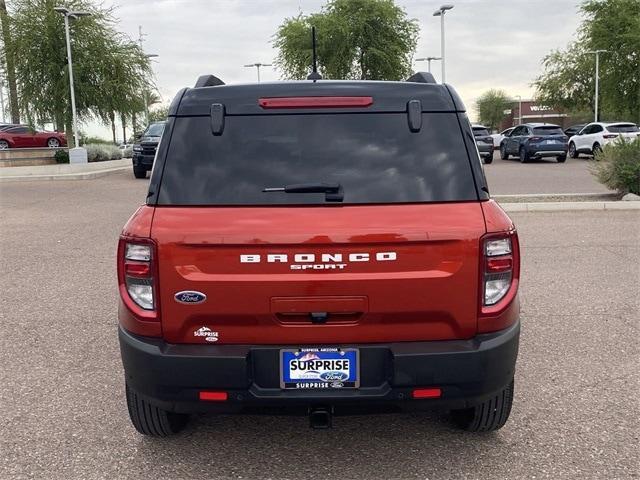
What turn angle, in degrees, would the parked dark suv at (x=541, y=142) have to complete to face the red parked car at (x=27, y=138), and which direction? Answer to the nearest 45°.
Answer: approximately 45° to its left

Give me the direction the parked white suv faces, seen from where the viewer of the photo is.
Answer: facing away from the viewer and to the left of the viewer

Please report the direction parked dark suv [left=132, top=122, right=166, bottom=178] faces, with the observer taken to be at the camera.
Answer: facing the viewer and to the left of the viewer

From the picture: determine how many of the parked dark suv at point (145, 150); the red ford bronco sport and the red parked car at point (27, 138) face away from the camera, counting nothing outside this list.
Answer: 1

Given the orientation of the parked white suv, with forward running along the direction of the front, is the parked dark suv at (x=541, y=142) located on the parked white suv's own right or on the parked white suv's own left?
on the parked white suv's own left

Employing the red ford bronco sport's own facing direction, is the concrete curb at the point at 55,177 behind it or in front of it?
in front

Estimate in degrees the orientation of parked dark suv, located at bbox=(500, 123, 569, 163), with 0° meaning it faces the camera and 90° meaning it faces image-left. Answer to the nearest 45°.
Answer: approximately 135°

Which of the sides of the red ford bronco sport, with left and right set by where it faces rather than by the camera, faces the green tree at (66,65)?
front

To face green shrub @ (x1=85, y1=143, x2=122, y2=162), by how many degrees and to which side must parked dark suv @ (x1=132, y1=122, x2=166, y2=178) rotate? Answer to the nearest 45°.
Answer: approximately 135° to its right

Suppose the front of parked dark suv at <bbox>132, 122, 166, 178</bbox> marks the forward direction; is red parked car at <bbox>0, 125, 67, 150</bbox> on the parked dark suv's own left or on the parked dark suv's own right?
on the parked dark suv's own right

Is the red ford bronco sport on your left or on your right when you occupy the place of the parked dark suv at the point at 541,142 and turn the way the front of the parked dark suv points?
on your left
